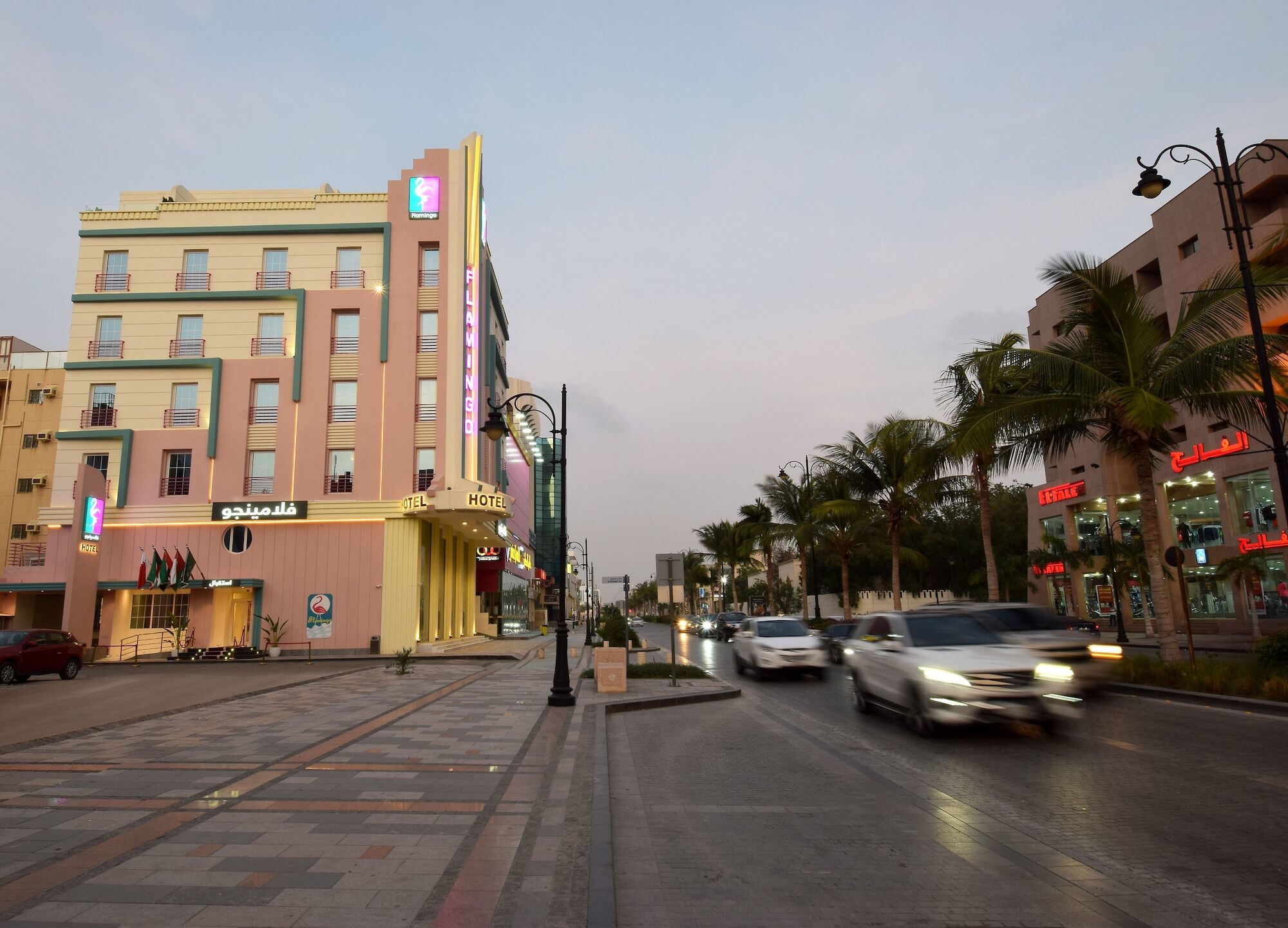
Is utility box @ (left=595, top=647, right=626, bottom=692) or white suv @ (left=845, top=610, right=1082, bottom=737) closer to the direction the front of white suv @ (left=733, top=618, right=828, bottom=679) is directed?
the white suv

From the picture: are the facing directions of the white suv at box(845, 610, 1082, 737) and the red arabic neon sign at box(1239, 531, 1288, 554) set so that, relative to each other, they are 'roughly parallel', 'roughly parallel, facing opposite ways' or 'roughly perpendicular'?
roughly perpendicular

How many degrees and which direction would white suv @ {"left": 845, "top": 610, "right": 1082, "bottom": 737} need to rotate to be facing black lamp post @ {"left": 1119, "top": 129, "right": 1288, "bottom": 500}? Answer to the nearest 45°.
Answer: approximately 90° to its left

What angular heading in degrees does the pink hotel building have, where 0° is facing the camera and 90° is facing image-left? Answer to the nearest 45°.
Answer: approximately 0°

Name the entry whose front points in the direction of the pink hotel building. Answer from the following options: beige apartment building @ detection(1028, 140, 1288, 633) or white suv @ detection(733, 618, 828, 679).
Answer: the beige apartment building

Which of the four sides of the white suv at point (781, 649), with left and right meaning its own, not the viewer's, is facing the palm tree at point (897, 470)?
back

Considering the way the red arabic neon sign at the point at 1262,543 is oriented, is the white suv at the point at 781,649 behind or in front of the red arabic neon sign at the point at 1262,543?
in front

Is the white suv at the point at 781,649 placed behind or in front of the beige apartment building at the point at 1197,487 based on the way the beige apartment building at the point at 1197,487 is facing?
in front

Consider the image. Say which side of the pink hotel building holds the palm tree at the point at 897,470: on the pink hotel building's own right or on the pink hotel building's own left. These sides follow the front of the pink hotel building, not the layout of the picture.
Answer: on the pink hotel building's own left

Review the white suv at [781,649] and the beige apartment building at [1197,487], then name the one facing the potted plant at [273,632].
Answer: the beige apartment building

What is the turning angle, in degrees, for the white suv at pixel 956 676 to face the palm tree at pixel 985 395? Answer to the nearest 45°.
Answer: approximately 135° to its left
